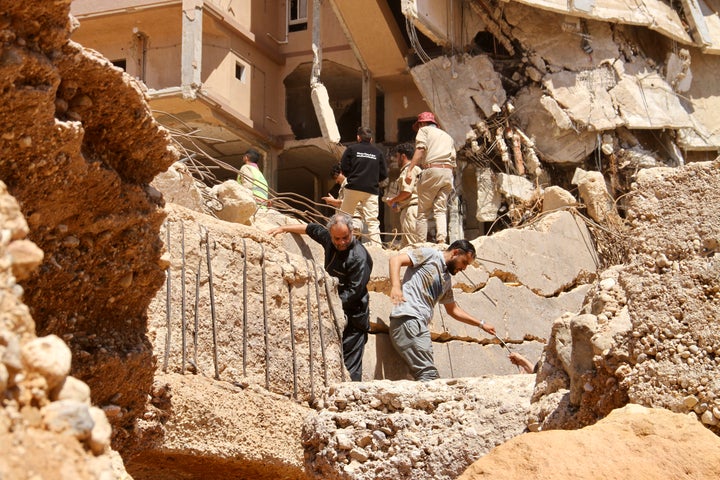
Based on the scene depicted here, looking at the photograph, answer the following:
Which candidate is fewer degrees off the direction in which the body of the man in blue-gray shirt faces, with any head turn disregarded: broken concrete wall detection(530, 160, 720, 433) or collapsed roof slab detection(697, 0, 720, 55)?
the broken concrete wall

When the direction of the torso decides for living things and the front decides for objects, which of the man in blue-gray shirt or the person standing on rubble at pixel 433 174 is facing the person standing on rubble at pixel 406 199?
the person standing on rubble at pixel 433 174

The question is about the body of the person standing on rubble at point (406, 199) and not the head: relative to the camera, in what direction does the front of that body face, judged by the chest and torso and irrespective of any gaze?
to the viewer's left

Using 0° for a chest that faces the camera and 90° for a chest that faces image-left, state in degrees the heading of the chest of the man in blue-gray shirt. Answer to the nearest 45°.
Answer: approximately 315°

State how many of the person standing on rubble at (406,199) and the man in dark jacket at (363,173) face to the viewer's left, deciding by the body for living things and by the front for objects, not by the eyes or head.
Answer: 1

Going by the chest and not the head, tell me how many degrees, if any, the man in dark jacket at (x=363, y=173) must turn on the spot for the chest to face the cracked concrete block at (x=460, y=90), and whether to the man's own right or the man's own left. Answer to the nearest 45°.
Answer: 0° — they already face it

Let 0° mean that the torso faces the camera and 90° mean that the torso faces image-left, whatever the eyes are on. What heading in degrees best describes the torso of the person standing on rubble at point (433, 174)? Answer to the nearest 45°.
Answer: approximately 135°

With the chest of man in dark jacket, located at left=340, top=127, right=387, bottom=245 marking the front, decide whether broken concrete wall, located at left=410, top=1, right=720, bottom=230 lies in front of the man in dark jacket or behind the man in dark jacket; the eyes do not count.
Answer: in front

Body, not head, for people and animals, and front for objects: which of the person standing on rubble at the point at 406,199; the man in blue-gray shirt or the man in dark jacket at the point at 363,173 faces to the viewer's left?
the person standing on rubble

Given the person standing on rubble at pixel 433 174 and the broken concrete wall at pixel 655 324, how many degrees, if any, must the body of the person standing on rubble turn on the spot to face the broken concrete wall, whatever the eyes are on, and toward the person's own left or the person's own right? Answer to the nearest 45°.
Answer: approximately 135° to the person's own left

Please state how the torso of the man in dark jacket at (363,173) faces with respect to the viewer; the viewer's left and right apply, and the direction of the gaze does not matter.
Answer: facing away from the viewer

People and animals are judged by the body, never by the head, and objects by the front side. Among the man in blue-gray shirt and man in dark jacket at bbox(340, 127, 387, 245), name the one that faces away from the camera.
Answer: the man in dark jacket

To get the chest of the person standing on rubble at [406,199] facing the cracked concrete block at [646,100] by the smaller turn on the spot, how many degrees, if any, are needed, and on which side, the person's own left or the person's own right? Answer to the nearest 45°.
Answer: approximately 135° to the person's own right
